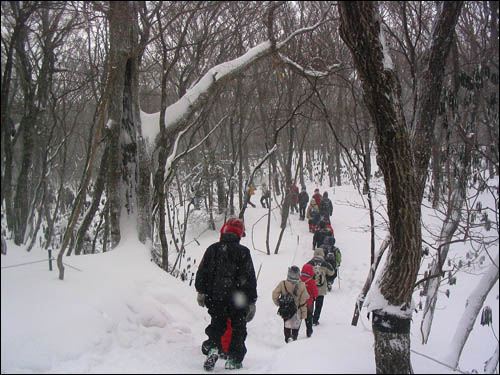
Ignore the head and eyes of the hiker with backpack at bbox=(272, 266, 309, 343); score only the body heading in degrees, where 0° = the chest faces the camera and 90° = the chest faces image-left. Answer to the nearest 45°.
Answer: approximately 180°

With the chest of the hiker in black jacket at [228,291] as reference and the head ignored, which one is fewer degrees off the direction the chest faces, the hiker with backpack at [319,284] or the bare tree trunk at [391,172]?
the hiker with backpack

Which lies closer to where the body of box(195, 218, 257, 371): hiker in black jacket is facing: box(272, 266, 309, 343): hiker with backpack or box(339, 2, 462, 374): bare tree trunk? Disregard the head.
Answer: the hiker with backpack

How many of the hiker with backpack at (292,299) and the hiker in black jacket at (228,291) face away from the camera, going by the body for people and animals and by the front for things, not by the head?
2

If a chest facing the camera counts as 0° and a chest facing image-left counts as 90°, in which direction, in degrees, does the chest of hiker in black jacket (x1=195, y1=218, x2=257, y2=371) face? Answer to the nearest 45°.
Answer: approximately 180°

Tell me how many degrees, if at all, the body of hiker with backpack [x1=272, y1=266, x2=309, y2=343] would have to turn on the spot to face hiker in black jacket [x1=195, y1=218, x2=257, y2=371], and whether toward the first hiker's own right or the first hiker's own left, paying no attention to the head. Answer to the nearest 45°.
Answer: approximately 180°

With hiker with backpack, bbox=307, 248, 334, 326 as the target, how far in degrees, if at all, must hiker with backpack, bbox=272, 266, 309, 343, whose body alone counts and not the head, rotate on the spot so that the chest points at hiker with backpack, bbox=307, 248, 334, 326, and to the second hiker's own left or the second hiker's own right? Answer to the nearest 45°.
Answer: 0° — they already face them
